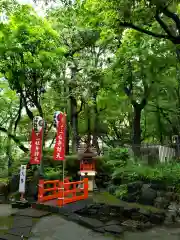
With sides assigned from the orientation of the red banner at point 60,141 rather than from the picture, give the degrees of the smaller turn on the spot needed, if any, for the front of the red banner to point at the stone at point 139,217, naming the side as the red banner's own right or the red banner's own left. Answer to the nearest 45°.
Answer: approximately 90° to the red banner's own left

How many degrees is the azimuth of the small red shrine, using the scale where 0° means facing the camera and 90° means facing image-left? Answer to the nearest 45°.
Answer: approximately 45°

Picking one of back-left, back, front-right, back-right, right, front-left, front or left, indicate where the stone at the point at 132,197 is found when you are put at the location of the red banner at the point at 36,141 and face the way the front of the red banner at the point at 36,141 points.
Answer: left

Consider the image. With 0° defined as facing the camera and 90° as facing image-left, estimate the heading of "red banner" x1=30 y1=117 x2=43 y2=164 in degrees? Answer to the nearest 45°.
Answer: approximately 0°

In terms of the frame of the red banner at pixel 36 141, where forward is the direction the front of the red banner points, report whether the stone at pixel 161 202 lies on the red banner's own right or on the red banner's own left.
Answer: on the red banner's own left

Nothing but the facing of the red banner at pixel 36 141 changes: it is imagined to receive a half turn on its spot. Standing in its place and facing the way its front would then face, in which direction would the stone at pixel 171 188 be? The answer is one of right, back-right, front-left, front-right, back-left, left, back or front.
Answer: right

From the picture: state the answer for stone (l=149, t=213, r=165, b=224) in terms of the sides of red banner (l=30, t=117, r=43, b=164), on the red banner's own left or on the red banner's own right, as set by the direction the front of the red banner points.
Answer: on the red banner's own left

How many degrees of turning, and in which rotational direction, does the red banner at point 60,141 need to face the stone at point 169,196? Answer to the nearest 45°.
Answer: approximately 90° to its left

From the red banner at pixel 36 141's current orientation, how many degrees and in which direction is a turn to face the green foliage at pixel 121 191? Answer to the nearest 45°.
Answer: approximately 90° to its left

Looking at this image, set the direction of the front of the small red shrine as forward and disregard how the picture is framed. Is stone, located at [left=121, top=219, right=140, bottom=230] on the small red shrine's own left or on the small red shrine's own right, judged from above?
on the small red shrine's own left

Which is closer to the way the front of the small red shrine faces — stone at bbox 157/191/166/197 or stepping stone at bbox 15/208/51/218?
the stepping stone

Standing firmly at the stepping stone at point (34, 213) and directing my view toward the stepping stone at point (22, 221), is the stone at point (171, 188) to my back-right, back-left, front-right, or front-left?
back-left
